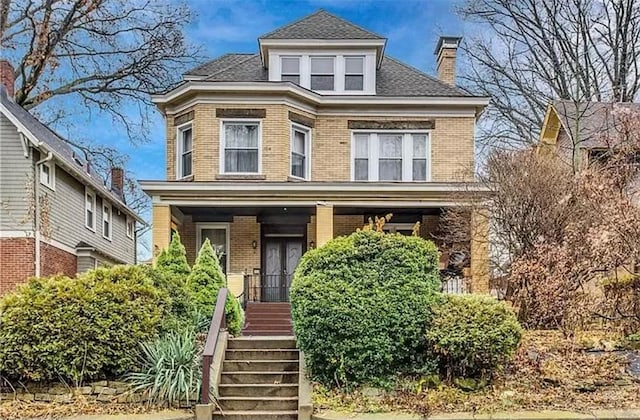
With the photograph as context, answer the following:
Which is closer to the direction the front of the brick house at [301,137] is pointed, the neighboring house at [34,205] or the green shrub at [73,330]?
the green shrub

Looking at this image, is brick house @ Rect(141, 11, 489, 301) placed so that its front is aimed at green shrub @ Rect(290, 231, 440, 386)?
yes

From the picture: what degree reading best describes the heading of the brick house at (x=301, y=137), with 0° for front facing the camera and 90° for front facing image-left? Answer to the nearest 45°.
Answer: approximately 0°

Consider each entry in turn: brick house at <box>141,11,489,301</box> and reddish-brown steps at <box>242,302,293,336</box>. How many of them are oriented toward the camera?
2
